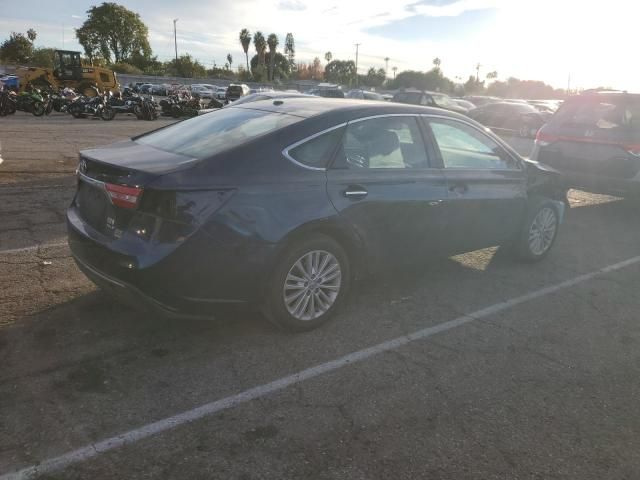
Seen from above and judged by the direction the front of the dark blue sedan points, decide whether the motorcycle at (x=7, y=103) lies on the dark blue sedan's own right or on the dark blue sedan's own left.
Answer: on the dark blue sedan's own left

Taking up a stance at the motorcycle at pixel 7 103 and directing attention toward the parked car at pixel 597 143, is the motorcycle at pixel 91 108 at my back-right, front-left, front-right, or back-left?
front-left

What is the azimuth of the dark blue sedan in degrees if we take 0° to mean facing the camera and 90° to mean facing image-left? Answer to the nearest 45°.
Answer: approximately 225°

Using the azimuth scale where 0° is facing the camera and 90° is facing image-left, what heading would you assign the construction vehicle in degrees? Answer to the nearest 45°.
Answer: approximately 90°

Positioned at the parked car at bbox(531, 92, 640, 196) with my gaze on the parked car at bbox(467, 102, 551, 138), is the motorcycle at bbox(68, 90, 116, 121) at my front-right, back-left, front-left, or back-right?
front-left

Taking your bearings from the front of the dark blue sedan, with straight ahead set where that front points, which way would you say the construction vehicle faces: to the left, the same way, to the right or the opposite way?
the opposite way

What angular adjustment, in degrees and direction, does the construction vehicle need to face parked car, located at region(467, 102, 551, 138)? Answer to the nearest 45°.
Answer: approximately 135° to its left

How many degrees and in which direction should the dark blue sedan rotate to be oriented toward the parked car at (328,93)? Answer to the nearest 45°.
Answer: approximately 45° to its left

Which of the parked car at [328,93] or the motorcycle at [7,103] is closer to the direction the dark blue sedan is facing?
the parked car

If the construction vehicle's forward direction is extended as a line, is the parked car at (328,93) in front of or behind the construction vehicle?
behind

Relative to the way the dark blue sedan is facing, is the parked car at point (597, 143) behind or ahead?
ahead

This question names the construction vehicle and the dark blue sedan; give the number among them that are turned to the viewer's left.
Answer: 1

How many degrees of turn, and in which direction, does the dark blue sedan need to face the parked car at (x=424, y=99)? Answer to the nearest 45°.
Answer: approximately 45° to its left

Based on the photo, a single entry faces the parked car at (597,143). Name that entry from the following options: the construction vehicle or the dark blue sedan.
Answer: the dark blue sedan

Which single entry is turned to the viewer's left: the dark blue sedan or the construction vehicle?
the construction vehicle
